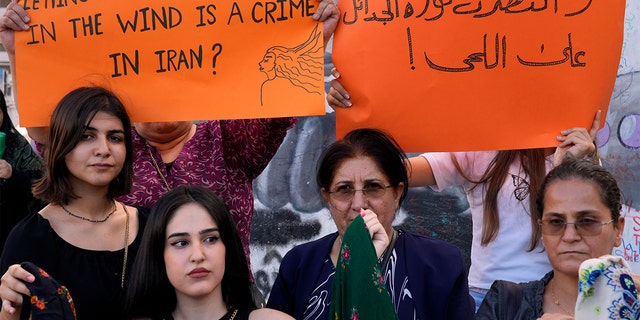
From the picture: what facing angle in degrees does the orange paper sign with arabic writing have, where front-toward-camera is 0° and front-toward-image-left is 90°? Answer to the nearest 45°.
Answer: approximately 0°

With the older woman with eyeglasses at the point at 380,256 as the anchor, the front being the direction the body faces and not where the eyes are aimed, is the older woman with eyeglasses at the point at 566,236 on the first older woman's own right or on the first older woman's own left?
on the first older woman's own left

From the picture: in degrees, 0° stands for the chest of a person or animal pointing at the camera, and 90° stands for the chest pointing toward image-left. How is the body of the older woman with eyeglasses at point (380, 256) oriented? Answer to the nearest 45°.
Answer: approximately 0°
